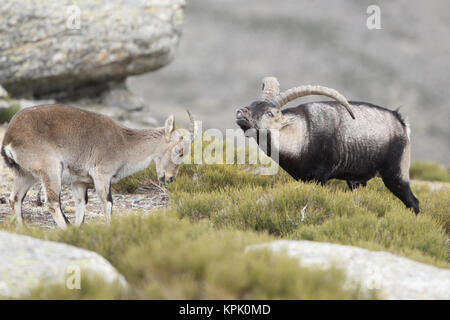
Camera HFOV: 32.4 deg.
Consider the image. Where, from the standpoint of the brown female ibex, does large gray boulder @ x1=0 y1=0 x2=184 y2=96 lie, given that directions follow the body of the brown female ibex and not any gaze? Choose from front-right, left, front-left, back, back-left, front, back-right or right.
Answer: left

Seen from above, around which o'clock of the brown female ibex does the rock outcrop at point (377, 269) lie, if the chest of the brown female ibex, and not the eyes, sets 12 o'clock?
The rock outcrop is roughly at 2 o'clock from the brown female ibex.

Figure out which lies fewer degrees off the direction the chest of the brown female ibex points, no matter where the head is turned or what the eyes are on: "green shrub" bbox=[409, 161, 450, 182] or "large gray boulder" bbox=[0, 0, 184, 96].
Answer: the green shrub

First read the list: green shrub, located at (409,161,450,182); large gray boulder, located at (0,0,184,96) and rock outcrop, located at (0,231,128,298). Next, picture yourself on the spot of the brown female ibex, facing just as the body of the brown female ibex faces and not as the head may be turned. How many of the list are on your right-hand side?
1

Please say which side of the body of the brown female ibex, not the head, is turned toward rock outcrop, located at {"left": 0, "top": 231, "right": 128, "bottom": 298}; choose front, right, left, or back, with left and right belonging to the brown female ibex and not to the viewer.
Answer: right

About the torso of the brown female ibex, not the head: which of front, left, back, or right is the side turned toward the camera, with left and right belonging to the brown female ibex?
right

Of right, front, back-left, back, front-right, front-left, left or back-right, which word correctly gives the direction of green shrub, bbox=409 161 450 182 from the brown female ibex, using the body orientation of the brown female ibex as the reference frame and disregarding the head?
front-left

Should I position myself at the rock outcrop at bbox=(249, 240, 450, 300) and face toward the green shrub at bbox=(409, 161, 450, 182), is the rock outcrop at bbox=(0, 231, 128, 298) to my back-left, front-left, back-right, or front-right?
back-left

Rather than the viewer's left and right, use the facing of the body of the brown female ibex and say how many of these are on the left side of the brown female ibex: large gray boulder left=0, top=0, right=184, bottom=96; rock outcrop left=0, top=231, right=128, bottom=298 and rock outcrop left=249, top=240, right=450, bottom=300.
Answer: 1
